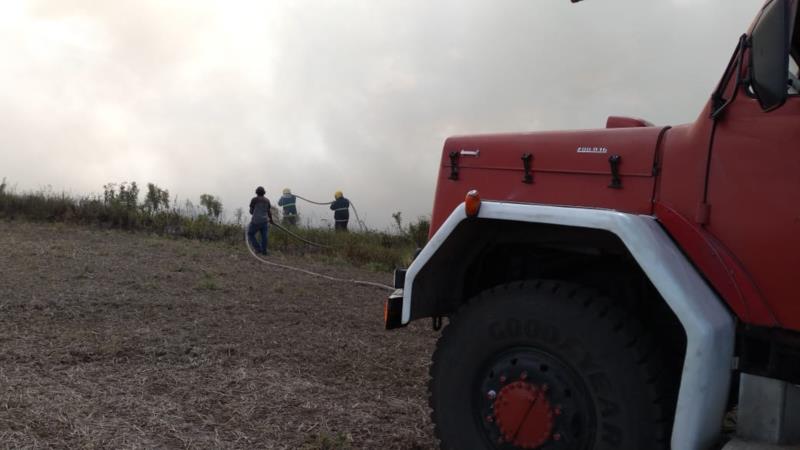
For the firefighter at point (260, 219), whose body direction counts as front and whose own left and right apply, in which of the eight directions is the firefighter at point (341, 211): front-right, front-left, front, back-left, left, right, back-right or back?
front-right

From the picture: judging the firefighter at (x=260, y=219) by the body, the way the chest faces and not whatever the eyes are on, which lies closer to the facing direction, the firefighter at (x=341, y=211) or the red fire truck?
the firefighter

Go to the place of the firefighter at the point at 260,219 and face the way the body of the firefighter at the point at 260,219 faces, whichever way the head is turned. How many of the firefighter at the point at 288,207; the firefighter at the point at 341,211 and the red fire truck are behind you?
1

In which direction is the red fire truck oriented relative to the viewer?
to the viewer's left

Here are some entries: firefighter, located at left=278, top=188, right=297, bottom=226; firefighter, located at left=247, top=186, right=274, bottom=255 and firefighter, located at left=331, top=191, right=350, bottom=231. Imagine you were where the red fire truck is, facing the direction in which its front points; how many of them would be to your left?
0

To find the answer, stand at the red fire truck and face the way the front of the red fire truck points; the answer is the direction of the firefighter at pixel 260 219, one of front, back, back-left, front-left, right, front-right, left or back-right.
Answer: front-right

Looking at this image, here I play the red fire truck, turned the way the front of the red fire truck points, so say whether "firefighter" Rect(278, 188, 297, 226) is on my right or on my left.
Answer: on my right

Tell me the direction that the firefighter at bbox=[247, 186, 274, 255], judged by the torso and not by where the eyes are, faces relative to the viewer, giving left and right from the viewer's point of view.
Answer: facing away from the viewer

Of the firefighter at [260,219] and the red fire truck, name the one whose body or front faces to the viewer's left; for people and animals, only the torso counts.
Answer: the red fire truck

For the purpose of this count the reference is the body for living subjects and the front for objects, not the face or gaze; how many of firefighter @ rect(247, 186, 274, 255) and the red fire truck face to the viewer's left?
1

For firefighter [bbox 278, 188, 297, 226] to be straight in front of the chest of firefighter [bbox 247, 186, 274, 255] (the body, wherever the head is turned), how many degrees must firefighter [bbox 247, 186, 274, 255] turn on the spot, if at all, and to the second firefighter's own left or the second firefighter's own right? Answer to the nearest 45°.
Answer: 0° — they already face them

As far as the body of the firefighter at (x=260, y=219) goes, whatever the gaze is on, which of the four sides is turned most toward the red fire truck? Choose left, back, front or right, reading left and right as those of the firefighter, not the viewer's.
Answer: back

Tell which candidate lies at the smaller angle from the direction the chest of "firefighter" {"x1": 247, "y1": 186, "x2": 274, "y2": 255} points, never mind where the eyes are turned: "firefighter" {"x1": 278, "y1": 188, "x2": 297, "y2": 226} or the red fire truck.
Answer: the firefighter
